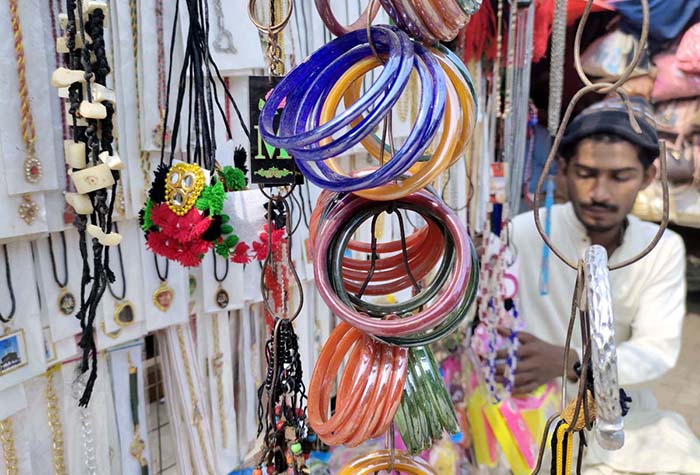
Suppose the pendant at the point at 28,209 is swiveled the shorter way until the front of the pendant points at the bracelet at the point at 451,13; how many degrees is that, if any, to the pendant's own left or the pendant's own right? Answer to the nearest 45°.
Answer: approximately 45° to the pendant's own left

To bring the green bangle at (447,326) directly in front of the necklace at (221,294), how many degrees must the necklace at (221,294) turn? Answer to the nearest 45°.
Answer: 0° — it already faces it

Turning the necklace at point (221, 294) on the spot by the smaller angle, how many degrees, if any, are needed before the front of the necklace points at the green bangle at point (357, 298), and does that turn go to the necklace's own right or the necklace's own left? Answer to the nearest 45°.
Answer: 0° — it already faces it

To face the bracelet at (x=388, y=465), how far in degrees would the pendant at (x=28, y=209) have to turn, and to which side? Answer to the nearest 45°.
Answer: approximately 45° to its left

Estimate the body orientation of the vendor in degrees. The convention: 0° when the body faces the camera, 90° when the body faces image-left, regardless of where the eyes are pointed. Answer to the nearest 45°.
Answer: approximately 0°

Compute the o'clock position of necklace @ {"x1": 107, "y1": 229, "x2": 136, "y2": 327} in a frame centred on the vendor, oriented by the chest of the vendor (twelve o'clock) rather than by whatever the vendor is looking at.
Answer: The necklace is roughly at 1 o'clock from the vendor.

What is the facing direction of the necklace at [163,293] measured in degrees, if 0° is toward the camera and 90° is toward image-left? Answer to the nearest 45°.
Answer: approximately 0°
